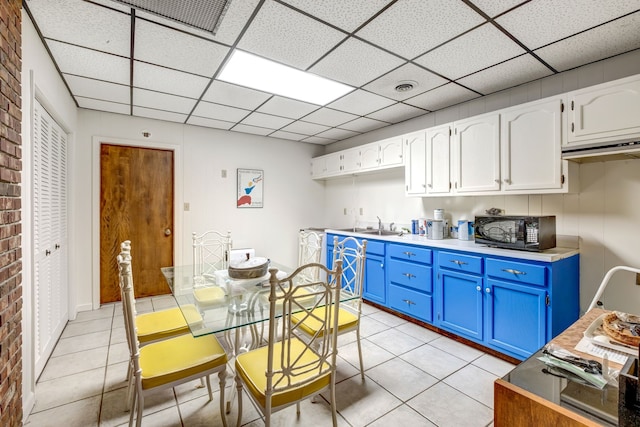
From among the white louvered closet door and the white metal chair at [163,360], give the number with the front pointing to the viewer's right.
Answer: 2

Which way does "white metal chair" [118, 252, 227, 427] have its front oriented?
to the viewer's right

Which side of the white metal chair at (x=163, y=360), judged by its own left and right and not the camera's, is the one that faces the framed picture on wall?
left

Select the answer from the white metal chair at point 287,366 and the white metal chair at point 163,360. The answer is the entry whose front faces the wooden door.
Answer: the white metal chair at point 287,366

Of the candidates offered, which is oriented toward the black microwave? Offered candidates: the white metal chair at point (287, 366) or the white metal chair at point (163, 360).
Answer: the white metal chair at point (163, 360)

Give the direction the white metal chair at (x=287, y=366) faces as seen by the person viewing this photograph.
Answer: facing away from the viewer and to the left of the viewer

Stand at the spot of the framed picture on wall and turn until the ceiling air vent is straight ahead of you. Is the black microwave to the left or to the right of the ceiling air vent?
left

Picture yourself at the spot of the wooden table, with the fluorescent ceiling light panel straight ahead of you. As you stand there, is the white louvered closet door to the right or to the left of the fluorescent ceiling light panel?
left

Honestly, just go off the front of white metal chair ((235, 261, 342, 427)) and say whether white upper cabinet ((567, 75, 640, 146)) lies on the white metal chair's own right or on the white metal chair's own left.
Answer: on the white metal chair's own right

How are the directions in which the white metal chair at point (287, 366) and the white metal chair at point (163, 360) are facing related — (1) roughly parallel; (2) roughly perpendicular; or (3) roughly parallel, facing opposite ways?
roughly perpendicular

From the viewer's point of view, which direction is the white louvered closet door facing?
to the viewer's right

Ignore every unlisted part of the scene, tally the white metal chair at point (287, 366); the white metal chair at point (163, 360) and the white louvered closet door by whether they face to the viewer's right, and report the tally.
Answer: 2

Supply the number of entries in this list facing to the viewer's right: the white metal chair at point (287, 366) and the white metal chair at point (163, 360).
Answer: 1
